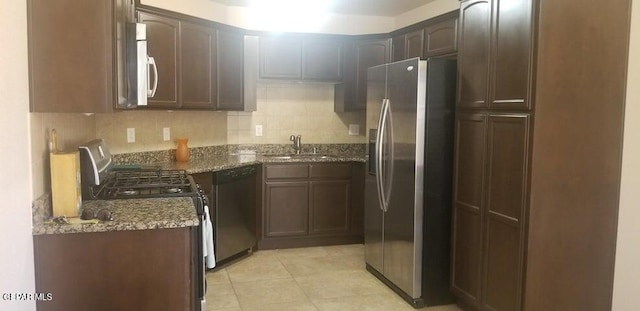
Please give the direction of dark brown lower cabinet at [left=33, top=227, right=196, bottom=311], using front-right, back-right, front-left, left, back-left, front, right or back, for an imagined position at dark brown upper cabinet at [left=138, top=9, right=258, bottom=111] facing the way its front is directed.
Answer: front-right

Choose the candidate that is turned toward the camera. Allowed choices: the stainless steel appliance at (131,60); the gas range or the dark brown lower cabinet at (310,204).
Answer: the dark brown lower cabinet

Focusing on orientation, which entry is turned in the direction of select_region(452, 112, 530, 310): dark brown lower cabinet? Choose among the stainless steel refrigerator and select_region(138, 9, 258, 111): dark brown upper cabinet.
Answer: the dark brown upper cabinet

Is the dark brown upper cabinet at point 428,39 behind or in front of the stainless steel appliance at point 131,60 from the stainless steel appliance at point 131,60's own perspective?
in front

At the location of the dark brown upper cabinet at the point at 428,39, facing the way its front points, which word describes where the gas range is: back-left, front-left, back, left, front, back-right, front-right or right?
front

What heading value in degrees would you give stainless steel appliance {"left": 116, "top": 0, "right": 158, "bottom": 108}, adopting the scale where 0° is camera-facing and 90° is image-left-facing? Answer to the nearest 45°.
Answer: approximately 270°

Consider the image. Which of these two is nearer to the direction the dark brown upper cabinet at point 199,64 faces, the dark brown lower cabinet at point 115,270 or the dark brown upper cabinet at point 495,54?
the dark brown upper cabinet

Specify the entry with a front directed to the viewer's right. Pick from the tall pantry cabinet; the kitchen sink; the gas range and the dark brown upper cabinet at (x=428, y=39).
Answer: the gas range

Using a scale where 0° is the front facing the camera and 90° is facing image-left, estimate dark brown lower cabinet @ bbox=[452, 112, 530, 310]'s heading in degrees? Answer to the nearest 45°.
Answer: approximately 45°

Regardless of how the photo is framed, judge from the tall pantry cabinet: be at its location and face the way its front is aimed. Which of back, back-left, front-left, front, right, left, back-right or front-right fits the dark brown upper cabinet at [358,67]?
right

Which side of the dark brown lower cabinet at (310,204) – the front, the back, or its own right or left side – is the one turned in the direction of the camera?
front

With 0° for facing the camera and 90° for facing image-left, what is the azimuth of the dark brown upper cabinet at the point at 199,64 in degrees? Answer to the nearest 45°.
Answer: approximately 315°

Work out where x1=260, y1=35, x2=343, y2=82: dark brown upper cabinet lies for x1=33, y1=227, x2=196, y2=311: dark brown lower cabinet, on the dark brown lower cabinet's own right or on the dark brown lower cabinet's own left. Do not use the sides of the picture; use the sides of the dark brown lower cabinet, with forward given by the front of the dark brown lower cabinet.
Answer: on the dark brown lower cabinet's own left

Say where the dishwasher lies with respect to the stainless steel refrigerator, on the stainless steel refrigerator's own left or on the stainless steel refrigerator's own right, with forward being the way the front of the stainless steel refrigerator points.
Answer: on the stainless steel refrigerator's own right

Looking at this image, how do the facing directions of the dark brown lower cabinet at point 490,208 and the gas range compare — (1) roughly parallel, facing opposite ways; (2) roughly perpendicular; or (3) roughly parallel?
roughly parallel, facing opposite ways
